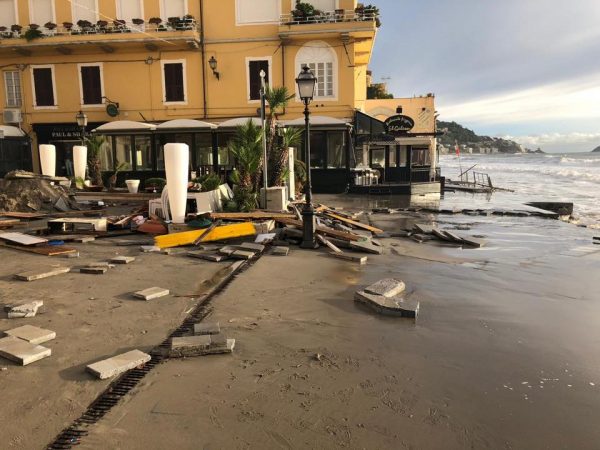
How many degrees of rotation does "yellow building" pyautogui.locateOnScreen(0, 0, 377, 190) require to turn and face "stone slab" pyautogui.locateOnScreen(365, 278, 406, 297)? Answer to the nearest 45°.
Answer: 0° — it already faces it

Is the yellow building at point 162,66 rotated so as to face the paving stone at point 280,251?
yes

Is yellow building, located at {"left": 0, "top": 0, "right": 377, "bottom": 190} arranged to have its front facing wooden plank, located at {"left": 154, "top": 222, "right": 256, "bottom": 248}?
yes

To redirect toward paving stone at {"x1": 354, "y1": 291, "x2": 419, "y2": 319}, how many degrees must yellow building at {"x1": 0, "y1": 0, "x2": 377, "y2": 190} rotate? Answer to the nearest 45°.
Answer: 0° — it already faces it

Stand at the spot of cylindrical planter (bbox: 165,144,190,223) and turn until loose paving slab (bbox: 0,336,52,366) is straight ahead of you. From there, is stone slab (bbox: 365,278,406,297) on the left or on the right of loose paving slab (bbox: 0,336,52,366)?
left

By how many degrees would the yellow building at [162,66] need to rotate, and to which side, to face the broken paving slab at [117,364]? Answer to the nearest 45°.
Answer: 0° — it already faces it

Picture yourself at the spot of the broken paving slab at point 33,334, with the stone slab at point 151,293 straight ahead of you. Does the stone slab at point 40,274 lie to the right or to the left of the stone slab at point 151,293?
left

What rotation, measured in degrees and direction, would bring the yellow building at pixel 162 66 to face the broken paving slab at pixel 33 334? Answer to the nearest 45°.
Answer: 0° — it already faces it

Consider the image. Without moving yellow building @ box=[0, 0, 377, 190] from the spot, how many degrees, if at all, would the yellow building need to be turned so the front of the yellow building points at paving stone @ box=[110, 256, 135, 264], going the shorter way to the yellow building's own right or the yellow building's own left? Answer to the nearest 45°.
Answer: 0° — it already faces it

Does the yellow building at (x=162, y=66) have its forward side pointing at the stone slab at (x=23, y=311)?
yes

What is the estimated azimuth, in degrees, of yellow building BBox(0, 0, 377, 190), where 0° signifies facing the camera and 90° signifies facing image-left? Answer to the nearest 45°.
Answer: approximately 0°
